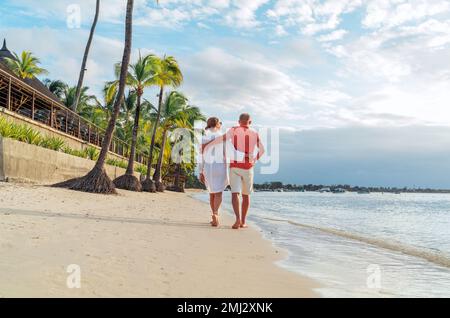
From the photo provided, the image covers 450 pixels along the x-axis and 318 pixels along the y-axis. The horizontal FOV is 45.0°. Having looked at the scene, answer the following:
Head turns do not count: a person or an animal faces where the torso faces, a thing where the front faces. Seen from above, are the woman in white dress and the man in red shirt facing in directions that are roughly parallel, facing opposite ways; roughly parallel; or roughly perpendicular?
roughly parallel

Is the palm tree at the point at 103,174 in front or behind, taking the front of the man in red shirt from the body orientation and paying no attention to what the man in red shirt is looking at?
in front

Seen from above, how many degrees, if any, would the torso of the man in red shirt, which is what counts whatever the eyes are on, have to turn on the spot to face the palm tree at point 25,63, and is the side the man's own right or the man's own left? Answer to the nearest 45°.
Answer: approximately 45° to the man's own left

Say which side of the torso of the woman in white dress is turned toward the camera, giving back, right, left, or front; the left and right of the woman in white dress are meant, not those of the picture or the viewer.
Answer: back

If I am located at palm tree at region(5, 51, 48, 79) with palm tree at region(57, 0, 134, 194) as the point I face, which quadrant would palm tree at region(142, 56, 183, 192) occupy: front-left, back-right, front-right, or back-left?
front-left

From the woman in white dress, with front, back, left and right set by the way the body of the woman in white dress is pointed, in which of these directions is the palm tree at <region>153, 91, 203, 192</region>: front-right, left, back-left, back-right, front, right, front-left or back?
front

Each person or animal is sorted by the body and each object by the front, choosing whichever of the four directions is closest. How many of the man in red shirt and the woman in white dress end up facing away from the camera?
2

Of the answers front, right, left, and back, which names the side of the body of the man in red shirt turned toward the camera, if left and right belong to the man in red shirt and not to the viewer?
back

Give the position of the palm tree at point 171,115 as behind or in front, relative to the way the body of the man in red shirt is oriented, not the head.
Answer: in front

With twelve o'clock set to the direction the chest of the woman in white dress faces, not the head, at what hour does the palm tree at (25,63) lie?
The palm tree is roughly at 11 o'clock from the woman in white dress.

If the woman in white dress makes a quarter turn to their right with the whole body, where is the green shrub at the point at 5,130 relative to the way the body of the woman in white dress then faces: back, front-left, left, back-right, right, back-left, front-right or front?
back-left
